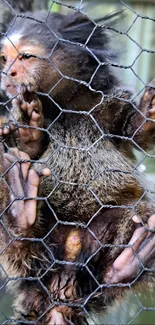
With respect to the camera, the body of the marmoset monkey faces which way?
toward the camera
